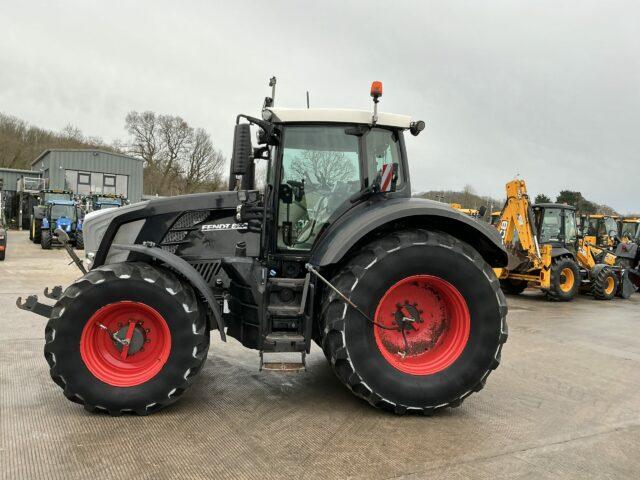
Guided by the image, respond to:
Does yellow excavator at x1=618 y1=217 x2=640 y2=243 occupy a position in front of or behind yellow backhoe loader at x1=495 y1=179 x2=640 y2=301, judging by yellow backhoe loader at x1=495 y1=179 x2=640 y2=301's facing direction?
in front

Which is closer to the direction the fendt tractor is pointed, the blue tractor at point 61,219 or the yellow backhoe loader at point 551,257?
the blue tractor

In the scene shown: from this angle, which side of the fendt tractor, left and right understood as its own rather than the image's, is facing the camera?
left

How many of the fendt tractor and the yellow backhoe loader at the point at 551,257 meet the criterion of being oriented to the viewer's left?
1

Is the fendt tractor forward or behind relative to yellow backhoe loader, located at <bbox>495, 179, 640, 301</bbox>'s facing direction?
behind

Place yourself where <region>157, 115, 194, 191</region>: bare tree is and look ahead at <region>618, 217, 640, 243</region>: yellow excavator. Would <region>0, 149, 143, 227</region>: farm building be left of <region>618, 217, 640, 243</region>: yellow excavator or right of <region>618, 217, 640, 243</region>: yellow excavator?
right

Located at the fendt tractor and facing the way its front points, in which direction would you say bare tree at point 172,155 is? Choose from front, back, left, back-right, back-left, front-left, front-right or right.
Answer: right

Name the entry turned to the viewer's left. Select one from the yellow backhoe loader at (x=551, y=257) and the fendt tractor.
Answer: the fendt tractor

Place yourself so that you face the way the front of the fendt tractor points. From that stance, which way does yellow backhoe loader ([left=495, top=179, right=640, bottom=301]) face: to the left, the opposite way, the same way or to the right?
the opposite way

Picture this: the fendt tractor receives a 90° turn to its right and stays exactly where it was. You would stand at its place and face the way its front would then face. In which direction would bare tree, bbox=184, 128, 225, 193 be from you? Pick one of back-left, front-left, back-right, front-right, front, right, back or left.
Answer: front

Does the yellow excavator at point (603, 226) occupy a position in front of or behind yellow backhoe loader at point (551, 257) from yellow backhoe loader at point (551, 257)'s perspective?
in front

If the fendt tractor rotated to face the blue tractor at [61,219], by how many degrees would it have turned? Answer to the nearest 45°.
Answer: approximately 45° to its right

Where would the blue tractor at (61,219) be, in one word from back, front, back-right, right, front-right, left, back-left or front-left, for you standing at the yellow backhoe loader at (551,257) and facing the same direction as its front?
back-left
